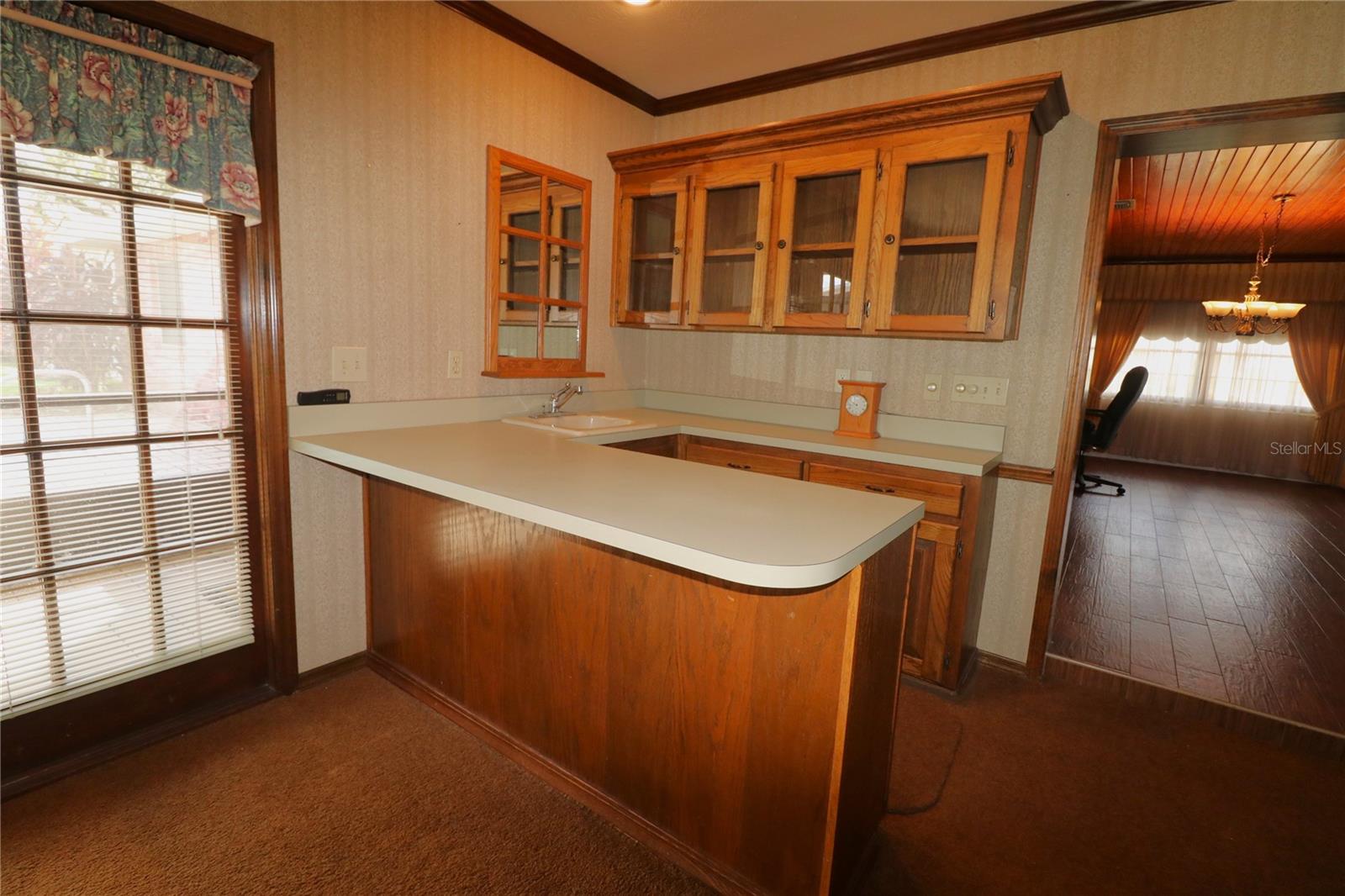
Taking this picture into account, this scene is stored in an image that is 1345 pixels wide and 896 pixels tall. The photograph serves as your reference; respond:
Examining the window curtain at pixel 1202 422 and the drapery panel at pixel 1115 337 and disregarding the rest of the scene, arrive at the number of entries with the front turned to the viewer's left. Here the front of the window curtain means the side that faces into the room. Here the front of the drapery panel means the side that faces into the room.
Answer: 0

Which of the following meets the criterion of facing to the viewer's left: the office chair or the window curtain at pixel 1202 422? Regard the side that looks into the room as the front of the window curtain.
the office chair

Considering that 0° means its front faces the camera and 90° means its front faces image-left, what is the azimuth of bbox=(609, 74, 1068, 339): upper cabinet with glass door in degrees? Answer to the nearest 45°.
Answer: approximately 45°

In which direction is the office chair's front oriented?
to the viewer's left

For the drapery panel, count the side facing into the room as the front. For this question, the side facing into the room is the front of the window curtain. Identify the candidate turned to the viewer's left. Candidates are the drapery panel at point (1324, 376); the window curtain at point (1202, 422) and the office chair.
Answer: the office chair

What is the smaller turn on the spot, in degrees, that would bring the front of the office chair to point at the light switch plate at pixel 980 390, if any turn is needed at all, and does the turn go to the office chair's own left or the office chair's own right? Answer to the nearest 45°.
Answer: approximately 90° to the office chair's own left

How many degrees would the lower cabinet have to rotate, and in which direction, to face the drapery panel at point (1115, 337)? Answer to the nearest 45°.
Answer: approximately 180°

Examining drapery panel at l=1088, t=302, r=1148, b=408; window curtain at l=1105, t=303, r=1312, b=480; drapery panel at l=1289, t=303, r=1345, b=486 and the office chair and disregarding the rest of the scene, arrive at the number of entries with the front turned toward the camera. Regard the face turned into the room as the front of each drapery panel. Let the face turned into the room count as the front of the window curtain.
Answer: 3

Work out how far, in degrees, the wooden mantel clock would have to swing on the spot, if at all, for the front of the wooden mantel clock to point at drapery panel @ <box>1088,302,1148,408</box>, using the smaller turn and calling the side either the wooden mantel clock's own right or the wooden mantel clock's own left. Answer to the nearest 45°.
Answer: approximately 180°

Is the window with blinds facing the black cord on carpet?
yes

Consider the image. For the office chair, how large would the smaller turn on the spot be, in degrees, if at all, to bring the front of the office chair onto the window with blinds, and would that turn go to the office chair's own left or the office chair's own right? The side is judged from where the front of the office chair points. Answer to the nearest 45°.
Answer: approximately 90° to the office chair's own left

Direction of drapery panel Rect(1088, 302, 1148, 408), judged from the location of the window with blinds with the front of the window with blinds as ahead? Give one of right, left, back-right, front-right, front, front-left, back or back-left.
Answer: front-left
